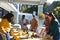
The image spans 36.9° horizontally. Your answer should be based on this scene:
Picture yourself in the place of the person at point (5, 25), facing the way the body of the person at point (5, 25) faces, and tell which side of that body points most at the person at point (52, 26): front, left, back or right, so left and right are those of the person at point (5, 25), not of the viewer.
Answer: front

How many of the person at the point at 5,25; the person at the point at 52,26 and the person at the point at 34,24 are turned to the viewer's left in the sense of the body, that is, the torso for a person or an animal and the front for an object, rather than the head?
1

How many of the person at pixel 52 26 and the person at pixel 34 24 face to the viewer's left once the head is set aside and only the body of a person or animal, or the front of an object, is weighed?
1

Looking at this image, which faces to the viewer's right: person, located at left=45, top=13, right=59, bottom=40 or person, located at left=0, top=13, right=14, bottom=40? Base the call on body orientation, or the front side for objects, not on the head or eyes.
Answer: person, located at left=0, top=13, right=14, bottom=40

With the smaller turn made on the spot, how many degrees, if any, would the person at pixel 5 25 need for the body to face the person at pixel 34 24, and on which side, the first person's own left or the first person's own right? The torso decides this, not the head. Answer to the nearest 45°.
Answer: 0° — they already face them

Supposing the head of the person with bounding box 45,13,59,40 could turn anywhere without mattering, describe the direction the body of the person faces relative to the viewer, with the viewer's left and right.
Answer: facing to the left of the viewer

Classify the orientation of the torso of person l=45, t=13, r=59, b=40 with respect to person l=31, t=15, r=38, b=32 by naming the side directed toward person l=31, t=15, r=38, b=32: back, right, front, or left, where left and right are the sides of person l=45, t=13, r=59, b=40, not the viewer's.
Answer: right

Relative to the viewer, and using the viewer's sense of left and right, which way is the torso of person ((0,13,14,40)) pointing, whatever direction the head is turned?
facing to the right of the viewer

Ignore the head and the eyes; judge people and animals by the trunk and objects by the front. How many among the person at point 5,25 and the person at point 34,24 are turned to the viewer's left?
0
